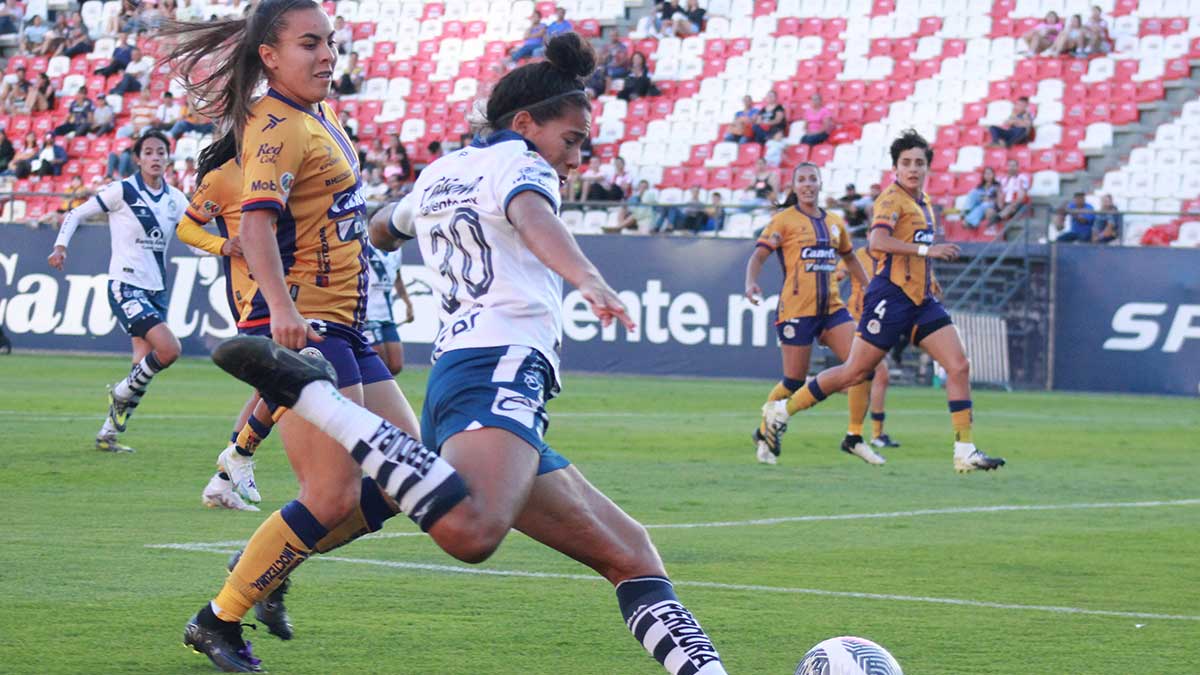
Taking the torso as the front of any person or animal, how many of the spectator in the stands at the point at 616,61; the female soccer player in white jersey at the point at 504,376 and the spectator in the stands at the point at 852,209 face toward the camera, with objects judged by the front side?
2

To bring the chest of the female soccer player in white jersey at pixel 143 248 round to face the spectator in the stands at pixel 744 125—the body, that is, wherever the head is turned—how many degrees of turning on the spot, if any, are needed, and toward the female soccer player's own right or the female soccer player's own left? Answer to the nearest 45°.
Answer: approximately 90° to the female soccer player's own left

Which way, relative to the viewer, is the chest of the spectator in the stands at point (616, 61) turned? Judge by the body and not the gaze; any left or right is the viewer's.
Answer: facing the viewer

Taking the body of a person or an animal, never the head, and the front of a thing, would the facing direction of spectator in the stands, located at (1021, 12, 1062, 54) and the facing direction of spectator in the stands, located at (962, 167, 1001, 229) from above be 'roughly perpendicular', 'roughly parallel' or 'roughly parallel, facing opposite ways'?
roughly parallel

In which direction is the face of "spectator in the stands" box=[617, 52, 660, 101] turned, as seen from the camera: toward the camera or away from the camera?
toward the camera

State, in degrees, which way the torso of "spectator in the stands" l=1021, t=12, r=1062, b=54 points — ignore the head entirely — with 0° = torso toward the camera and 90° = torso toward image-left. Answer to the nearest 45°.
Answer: approximately 45°

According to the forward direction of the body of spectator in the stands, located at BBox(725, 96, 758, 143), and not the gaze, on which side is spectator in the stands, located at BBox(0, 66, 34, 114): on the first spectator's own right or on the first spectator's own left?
on the first spectator's own right

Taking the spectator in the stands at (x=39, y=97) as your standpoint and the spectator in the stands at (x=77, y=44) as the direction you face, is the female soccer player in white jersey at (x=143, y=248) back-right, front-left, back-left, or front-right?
back-right

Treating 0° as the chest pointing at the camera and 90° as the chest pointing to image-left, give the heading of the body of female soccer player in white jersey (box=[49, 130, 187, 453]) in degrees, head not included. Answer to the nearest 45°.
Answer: approximately 315°

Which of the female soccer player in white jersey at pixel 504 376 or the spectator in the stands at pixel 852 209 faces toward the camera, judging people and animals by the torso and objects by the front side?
the spectator in the stands

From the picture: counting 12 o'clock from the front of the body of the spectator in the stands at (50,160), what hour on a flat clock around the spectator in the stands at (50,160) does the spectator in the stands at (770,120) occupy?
the spectator in the stands at (770,120) is roughly at 9 o'clock from the spectator in the stands at (50,160).

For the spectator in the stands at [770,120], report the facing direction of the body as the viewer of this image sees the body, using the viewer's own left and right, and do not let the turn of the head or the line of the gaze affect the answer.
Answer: facing the viewer and to the left of the viewer

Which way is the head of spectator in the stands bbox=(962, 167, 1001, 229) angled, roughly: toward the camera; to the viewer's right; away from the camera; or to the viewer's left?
toward the camera

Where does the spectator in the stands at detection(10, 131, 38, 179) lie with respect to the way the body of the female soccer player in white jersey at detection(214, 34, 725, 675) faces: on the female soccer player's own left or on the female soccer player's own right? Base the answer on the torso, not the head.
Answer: on the female soccer player's own left

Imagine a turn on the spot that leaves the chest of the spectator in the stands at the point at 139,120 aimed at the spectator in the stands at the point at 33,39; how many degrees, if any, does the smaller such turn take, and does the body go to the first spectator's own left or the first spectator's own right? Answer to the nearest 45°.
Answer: approximately 90° to the first spectator's own right

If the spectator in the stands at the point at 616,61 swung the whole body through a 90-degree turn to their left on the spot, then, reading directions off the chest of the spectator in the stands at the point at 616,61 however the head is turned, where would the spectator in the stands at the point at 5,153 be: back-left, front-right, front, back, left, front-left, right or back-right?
back

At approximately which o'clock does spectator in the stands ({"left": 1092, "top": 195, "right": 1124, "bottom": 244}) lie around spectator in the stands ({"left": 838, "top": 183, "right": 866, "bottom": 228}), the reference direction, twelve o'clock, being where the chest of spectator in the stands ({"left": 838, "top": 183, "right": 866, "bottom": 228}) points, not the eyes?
spectator in the stands ({"left": 1092, "top": 195, "right": 1124, "bottom": 244}) is roughly at 9 o'clock from spectator in the stands ({"left": 838, "top": 183, "right": 866, "bottom": 228}).
